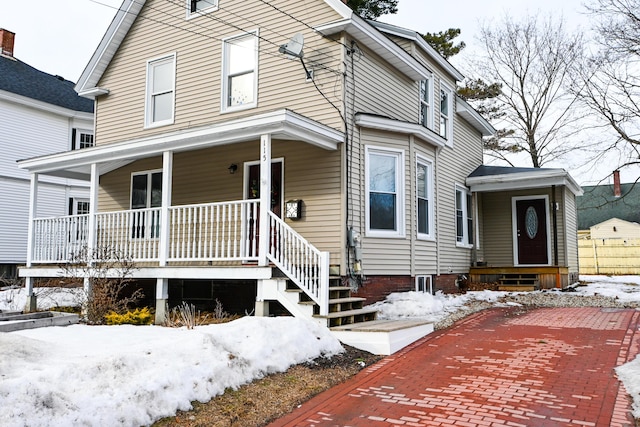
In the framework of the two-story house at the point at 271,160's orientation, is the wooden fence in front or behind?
behind

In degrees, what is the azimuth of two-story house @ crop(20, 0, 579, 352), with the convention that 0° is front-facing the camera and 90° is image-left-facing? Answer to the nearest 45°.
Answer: approximately 45°

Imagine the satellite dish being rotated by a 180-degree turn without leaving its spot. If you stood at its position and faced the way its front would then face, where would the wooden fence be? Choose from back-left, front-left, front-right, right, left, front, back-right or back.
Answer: front

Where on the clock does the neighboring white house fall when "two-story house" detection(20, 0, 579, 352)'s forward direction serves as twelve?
The neighboring white house is roughly at 3 o'clock from the two-story house.

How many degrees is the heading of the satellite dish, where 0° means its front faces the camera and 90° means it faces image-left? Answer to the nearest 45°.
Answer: approximately 45°

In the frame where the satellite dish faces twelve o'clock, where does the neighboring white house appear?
The neighboring white house is roughly at 3 o'clock from the satellite dish.

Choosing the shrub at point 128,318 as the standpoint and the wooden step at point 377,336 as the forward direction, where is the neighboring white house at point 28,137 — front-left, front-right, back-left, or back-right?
back-left
